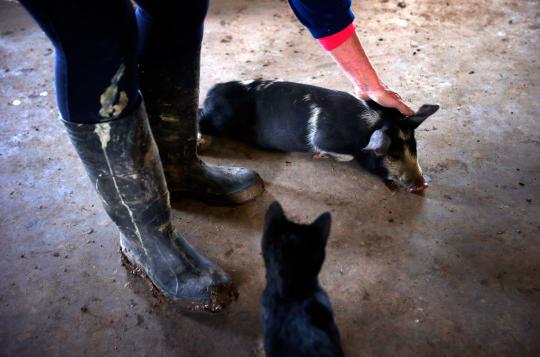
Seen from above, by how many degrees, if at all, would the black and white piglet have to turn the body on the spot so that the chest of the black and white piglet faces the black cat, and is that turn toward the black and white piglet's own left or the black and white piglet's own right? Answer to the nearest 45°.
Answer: approximately 45° to the black and white piglet's own right

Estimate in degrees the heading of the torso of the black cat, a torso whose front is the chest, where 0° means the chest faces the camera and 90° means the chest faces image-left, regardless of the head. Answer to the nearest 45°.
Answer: approximately 180°

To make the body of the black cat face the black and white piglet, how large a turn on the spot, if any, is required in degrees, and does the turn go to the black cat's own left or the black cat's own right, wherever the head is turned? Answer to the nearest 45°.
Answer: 0° — it already faces it

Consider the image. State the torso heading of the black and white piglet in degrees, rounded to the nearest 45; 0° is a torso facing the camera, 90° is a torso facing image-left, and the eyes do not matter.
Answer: approximately 315°

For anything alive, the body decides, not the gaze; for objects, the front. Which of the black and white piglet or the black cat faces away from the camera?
the black cat

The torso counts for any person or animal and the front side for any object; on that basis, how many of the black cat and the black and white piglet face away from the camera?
1
